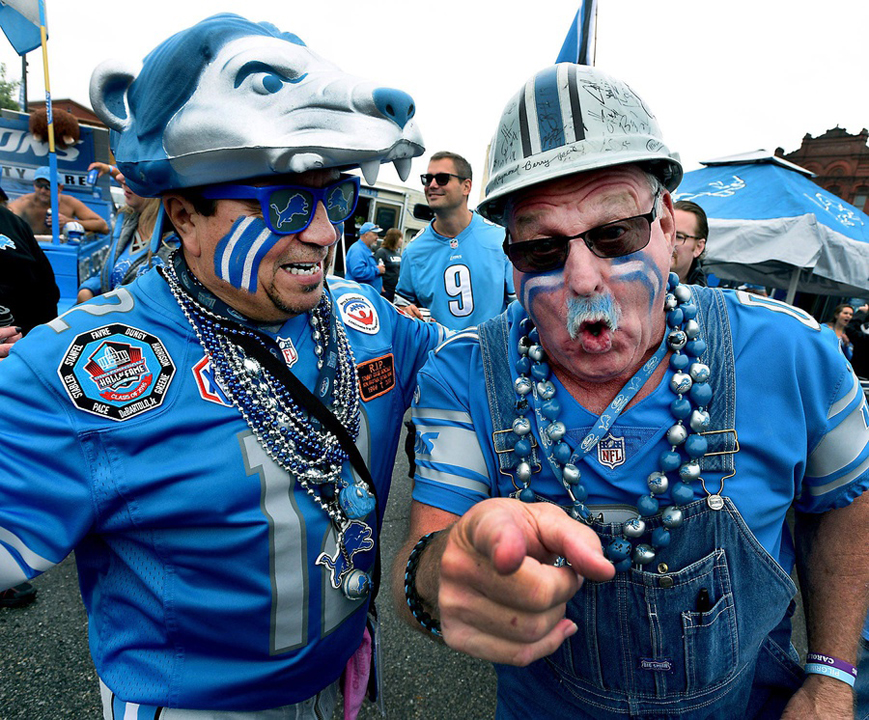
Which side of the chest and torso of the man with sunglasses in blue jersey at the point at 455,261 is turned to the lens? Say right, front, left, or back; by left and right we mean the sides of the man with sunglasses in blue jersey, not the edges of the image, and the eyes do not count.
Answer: front

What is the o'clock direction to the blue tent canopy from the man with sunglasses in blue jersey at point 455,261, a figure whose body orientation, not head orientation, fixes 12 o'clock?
The blue tent canopy is roughly at 8 o'clock from the man with sunglasses in blue jersey.

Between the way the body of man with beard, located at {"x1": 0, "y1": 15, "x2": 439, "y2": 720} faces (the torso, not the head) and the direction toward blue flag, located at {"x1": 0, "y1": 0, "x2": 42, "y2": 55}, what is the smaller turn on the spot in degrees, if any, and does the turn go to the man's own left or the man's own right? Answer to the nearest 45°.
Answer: approximately 135° to the man's own left

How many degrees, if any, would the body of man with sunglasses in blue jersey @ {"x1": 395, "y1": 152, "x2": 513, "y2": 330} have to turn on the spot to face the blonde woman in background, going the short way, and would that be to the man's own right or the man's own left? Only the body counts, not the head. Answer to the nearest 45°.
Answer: approximately 90° to the man's own right

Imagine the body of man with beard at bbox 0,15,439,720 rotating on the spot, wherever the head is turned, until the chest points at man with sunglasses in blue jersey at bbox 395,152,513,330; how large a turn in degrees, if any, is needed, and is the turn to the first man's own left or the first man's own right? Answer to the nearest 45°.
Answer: approximately 90° to the first man's own left

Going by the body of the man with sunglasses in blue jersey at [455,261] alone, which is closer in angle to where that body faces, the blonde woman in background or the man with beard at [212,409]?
the man with beard

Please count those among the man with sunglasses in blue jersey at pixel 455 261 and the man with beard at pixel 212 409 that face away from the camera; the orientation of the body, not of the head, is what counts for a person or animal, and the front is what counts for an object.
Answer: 0

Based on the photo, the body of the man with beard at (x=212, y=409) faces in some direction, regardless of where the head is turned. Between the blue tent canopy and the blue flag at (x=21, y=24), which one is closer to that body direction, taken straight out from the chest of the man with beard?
the blue tent canopy

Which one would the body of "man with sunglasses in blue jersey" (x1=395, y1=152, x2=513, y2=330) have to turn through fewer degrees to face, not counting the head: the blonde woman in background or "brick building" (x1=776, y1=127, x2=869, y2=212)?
the blonde woman in background

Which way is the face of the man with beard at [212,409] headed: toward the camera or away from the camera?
toward the camera

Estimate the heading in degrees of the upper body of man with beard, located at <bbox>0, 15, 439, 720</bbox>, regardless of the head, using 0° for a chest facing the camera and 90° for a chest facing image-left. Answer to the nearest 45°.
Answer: approximately 315°

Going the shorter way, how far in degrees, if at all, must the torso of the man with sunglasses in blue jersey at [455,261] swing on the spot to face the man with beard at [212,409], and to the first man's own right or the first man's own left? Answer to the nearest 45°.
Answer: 0° — they already face them

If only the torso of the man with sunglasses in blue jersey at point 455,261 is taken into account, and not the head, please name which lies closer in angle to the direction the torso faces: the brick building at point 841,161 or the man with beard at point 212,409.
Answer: the man with beard
